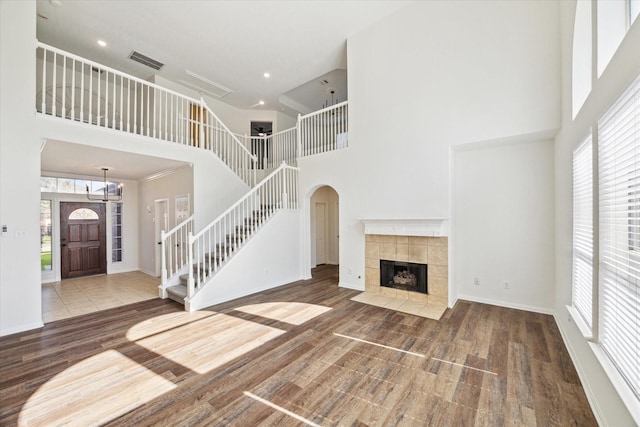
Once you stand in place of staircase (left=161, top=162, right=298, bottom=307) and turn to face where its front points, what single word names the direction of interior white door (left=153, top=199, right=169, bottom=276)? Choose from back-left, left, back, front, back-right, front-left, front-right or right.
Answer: right

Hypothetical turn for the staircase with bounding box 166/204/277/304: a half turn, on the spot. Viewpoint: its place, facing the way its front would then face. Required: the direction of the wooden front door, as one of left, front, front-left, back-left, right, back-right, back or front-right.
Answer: left

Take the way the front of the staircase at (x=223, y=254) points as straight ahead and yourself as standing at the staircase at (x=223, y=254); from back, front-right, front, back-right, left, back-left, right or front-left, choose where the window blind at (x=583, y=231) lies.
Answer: left

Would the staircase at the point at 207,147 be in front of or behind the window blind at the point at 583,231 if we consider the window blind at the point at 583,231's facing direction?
in front

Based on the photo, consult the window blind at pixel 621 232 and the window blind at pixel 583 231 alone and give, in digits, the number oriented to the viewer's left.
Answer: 2

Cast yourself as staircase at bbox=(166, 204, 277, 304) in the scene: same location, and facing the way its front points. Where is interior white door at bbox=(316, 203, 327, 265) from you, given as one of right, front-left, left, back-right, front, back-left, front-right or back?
back

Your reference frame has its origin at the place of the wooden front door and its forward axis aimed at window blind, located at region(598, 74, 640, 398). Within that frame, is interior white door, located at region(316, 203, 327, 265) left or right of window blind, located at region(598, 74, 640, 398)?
left

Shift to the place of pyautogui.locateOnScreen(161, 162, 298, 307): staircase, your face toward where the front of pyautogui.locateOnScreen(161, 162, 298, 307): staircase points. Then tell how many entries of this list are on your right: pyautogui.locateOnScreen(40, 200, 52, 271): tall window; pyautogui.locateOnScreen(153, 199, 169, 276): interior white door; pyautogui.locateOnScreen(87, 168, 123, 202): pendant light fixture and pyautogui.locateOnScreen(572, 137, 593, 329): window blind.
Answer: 3

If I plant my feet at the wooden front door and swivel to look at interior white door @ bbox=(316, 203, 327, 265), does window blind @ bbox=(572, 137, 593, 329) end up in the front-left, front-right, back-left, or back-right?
front-right

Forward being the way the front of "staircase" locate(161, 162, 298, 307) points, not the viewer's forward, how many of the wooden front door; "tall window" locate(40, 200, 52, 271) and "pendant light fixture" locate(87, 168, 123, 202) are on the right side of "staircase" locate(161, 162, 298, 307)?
3

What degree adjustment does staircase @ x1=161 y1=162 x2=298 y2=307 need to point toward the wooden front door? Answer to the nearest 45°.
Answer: approximately 90° to its right

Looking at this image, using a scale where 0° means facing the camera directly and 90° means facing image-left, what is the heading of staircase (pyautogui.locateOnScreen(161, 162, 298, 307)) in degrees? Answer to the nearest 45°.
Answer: approximately 45°

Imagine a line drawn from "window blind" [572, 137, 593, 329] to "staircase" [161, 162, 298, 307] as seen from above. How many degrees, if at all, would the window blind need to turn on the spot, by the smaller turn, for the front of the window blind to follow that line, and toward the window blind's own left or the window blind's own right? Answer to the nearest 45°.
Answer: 0° — it already faces it

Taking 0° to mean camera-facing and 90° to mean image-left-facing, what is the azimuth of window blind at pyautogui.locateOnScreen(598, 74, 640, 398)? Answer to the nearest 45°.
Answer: approximately 90°

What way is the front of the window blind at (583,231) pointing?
to the viewer's left
